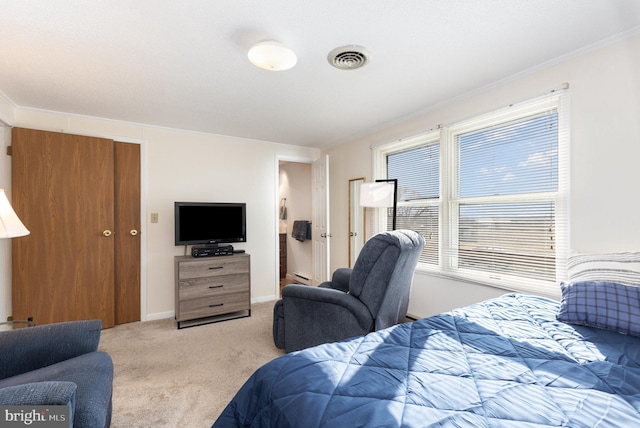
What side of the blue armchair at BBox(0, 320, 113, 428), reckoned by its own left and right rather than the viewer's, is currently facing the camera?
right

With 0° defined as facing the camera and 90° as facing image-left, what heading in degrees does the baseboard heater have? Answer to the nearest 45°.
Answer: approximately 45°

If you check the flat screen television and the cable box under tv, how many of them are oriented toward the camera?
2

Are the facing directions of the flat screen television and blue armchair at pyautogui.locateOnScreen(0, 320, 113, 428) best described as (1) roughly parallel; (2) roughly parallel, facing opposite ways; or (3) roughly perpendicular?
roughly perpendicular

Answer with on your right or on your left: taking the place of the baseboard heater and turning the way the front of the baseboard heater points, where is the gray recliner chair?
on your left

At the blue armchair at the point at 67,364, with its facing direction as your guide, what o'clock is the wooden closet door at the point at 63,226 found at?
The wooden closet door is roughly at 9 o'clock from the blue armchair.

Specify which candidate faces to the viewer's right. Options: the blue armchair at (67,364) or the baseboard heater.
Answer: the blue armchair

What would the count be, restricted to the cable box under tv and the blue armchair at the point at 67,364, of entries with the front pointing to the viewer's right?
1

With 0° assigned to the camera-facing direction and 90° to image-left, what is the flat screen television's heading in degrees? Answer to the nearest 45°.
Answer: approximately 0°

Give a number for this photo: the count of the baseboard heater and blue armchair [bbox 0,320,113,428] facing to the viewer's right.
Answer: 1
